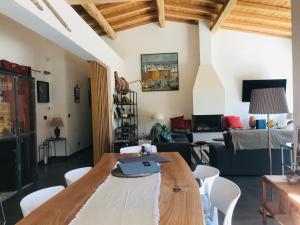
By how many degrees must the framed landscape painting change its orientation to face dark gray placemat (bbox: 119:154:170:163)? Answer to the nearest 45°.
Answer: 0° — it already faces it

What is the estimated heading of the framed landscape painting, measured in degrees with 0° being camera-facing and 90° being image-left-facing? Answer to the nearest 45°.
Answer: approximately 0°

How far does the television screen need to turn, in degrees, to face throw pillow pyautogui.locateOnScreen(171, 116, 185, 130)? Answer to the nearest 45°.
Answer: approximately 45° to its right

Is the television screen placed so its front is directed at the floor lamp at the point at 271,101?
yes

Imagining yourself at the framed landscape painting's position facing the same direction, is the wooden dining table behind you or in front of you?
in front

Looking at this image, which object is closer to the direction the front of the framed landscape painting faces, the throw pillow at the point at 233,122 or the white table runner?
the white table runner

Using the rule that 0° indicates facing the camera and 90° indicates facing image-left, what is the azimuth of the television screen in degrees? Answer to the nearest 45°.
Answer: approximately 0°

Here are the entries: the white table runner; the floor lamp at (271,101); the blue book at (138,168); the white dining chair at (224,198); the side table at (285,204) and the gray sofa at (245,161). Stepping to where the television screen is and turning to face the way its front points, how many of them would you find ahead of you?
6

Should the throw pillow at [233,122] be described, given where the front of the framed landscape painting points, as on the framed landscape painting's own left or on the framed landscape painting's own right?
on the framed landscape painting's own left

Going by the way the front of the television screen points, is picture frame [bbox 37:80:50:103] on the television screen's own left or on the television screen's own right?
on the television screen's own right

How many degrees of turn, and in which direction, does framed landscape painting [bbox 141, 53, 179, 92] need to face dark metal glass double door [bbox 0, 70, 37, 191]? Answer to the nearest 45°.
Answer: approximately 45° to its right

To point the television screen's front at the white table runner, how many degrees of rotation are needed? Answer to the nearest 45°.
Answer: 0° — it already faces it

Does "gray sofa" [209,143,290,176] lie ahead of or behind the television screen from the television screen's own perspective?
ahead

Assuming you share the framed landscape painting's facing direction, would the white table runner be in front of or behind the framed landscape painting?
in front
